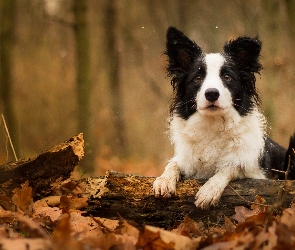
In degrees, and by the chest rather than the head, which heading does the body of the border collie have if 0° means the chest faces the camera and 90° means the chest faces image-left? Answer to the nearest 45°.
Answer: approximately 45°

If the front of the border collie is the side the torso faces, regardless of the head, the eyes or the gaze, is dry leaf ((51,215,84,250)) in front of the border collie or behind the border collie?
in front

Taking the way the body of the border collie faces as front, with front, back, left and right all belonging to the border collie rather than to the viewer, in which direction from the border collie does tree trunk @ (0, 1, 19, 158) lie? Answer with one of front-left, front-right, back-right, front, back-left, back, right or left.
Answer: right

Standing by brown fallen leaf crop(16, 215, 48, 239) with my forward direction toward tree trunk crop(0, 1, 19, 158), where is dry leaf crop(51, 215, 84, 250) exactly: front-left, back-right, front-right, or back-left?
back-right

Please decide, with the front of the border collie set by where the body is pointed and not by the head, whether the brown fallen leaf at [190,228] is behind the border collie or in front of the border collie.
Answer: in front

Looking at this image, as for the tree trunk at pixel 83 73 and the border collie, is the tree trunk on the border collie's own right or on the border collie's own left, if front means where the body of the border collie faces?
on the border collie's own right

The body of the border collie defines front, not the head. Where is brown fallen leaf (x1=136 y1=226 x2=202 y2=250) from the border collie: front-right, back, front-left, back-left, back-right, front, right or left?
front-left
